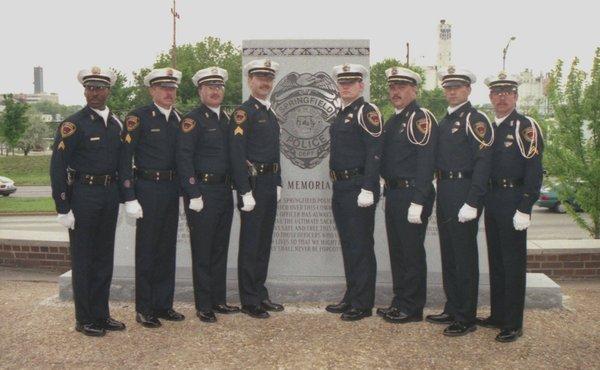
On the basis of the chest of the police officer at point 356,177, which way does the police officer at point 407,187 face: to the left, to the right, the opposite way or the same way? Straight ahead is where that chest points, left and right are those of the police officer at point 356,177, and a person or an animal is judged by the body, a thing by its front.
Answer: the same way

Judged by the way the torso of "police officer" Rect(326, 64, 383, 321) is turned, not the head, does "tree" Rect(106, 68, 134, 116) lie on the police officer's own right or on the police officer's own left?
on the police officer's own right

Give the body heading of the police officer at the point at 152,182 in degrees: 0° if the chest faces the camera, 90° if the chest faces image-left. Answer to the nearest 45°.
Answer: approximately 315°

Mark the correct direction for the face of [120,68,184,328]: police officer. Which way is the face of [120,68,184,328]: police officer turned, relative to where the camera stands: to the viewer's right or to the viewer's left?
to the viewer's right

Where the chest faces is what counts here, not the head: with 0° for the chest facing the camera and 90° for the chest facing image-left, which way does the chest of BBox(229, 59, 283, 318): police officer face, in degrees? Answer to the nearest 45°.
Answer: approximately 315°

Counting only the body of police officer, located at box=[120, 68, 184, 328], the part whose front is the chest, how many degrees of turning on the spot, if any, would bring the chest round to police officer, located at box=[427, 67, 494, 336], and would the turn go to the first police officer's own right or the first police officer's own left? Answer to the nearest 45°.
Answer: approximately 45° to the first police officer's own left

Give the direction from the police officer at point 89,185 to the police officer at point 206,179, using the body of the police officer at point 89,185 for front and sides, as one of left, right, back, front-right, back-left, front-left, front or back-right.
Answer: front-left

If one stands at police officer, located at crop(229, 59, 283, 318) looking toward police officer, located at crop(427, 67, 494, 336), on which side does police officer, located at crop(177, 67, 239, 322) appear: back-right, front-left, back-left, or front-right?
back-right

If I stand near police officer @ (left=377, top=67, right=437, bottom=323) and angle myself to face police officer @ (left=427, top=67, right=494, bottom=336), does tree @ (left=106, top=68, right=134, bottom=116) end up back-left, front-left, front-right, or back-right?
back-left

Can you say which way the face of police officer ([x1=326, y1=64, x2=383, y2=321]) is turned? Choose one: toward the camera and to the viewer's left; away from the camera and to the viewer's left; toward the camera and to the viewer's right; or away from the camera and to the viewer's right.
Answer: toward the camera and to the viewer's left

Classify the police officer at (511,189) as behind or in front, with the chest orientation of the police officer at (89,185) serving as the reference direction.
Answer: in front

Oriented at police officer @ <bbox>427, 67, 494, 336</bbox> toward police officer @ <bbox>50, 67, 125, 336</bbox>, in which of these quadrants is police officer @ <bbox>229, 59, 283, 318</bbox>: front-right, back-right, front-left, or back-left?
front-right

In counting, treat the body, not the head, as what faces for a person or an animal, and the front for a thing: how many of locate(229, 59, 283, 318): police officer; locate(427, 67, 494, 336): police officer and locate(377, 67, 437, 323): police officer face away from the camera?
0

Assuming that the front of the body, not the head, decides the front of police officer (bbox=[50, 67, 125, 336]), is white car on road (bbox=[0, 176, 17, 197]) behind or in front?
behind

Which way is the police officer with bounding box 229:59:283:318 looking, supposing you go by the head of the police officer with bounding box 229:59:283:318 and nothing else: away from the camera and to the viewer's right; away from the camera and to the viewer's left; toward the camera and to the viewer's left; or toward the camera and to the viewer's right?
toward the camera and to the viewer's right

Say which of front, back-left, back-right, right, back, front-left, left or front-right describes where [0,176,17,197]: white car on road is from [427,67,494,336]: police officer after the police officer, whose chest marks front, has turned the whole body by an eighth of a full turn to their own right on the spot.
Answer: front-right

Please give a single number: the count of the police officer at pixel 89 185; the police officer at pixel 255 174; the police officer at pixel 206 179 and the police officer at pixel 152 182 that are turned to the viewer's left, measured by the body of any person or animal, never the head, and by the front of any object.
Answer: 0

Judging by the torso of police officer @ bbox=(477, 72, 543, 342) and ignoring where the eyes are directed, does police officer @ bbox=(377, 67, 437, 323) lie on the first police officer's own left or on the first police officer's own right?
on the first police officer's own right

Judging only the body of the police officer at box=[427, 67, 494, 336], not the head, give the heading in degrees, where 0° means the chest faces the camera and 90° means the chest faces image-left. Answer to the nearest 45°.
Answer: approximately 45°
